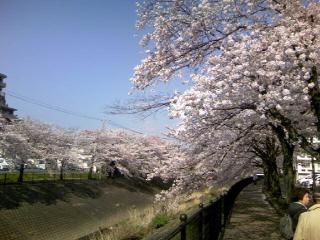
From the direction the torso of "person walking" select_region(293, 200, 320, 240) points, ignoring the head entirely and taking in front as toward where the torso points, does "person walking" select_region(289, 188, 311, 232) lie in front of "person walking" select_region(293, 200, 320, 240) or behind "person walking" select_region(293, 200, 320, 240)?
in front

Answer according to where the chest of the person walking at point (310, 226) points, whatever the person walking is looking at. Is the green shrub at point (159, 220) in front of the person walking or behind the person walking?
in front

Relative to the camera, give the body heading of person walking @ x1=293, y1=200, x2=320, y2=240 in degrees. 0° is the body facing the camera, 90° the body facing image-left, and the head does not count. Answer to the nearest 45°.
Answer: approximately 180°
